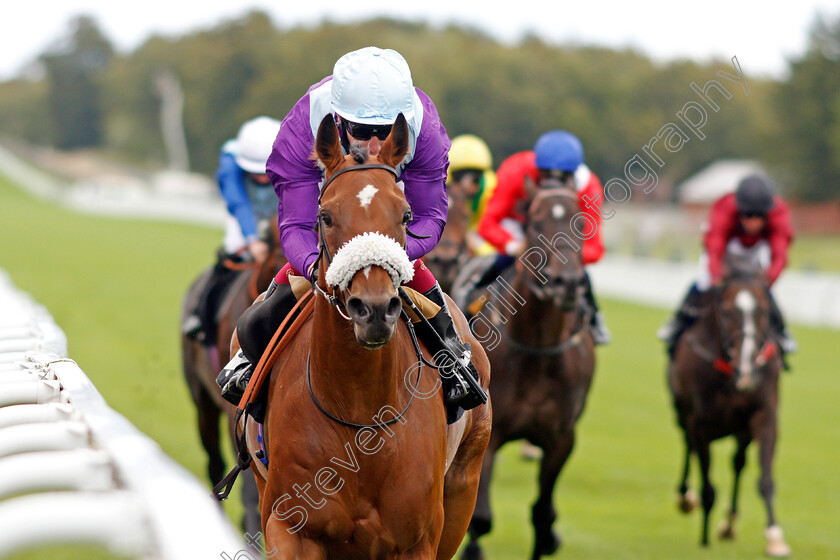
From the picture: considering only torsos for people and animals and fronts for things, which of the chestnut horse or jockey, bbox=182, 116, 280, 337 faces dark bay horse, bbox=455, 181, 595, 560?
the jockey

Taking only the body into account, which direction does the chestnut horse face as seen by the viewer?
toward the camera

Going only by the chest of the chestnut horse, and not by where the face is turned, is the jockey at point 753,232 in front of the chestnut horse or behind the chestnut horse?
behind

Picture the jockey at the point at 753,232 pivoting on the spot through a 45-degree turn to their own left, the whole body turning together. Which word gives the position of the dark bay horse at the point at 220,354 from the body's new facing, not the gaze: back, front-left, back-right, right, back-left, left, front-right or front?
right

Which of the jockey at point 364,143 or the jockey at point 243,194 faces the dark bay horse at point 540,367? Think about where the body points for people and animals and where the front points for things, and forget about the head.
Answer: the jockey at point 243,194

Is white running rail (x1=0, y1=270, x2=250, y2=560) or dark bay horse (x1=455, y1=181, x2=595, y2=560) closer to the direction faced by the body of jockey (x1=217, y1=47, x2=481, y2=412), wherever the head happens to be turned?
the white running rail

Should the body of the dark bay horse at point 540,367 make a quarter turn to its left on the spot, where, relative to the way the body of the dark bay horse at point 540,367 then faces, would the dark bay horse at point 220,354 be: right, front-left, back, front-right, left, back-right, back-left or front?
back

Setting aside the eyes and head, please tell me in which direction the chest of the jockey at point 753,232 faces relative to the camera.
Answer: toward the camera

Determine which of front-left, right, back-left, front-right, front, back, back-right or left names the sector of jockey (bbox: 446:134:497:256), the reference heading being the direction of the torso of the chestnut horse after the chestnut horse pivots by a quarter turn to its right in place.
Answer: right

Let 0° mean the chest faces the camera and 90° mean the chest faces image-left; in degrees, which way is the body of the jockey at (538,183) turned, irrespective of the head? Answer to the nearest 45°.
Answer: approximately 0°

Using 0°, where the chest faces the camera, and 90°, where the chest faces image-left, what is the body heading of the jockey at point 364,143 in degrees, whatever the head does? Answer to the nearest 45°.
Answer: approximately 0°

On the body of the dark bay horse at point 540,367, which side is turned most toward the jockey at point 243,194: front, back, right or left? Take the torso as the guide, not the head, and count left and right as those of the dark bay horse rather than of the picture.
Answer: right

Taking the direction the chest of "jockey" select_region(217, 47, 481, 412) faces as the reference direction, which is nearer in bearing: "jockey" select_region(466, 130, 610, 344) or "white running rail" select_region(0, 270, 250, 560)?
the white running rail

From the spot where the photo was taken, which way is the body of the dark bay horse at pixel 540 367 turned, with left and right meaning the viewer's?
facing the viewer

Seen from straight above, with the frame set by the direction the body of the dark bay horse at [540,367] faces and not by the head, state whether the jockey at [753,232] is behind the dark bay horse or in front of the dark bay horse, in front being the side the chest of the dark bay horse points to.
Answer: behind
